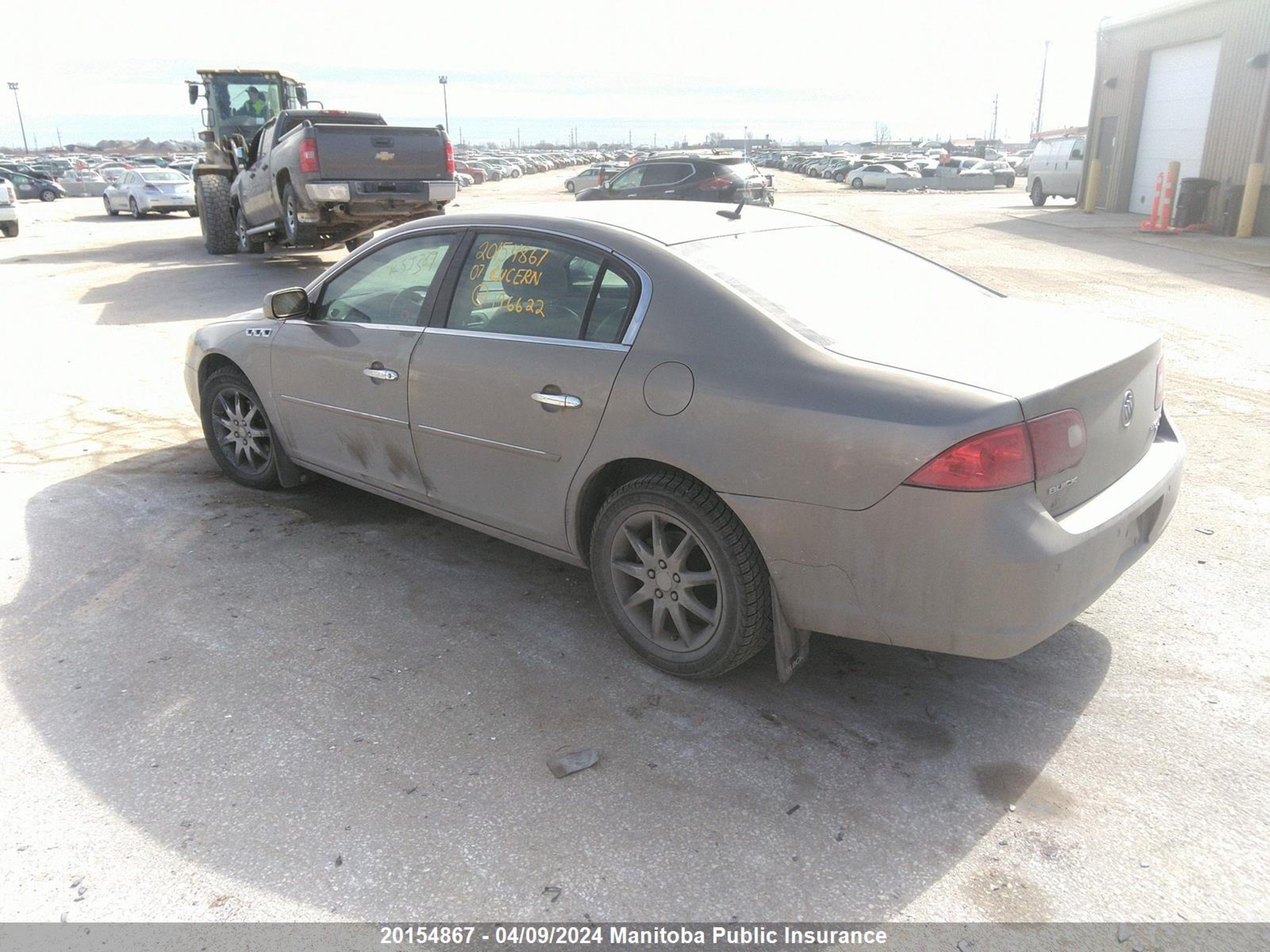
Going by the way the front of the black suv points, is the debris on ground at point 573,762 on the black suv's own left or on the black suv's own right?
on the black suv's own left

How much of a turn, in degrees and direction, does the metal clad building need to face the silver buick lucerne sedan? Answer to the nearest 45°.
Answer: approximately 45° to its left

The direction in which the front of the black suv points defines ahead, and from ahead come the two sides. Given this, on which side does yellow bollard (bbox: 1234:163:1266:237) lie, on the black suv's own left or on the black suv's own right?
on the black suv's own right

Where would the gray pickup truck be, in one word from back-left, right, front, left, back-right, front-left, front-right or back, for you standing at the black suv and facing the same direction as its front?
left

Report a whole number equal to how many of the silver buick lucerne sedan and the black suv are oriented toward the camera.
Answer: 0

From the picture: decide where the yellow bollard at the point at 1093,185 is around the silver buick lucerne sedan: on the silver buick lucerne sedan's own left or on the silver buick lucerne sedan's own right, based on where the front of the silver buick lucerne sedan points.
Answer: on the silver buick lucerne sedan's own right

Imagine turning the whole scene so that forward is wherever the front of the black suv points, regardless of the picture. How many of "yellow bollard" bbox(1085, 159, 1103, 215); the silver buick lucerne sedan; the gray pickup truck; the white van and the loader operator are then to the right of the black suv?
2

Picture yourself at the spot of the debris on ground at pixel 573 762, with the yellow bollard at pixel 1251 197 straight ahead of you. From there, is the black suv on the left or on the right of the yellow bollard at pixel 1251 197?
left

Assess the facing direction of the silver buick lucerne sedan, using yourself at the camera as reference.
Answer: facing away from the viewer and to the left of the viewer

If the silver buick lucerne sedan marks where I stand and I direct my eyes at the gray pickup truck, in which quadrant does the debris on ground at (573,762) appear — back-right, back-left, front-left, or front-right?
back-left

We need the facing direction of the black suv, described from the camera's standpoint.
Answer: facing away from the viewer and to the left of the viewer

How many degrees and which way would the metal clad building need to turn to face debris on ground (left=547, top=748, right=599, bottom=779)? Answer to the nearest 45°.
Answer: approximately 45° to its left

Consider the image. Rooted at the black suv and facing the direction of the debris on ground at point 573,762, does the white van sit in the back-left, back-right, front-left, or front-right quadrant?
back-left
